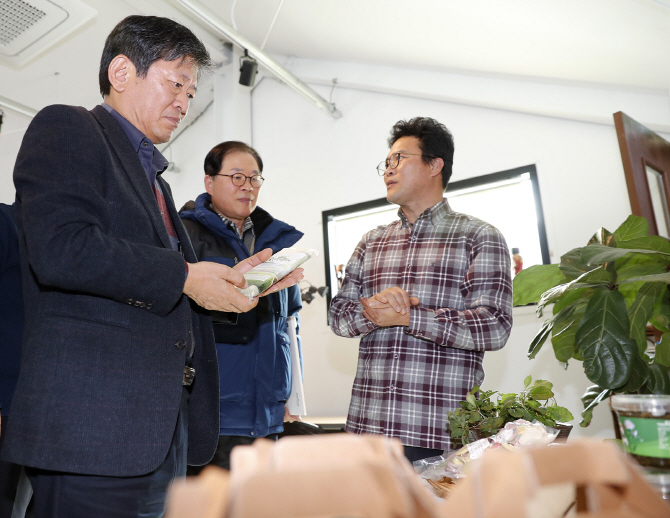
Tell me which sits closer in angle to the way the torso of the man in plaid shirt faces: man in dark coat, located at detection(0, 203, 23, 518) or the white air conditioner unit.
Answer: the man in dark coat

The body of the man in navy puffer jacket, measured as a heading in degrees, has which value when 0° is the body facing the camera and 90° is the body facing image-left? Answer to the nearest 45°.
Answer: approximately 315°

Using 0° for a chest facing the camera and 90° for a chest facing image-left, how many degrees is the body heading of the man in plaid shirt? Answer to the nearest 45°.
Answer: approximately 45°

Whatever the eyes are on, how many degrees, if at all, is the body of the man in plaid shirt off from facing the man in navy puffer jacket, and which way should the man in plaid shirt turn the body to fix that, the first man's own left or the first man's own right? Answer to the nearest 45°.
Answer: approximately 45° to the first man's own right

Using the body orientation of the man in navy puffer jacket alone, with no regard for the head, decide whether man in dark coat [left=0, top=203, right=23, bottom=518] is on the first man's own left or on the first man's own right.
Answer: on the first man's own right

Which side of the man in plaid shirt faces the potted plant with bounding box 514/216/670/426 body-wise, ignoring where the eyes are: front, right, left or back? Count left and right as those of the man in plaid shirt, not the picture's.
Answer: left

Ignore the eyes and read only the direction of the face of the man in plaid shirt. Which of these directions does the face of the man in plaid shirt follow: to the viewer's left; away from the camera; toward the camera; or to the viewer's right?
to the viewer's left
